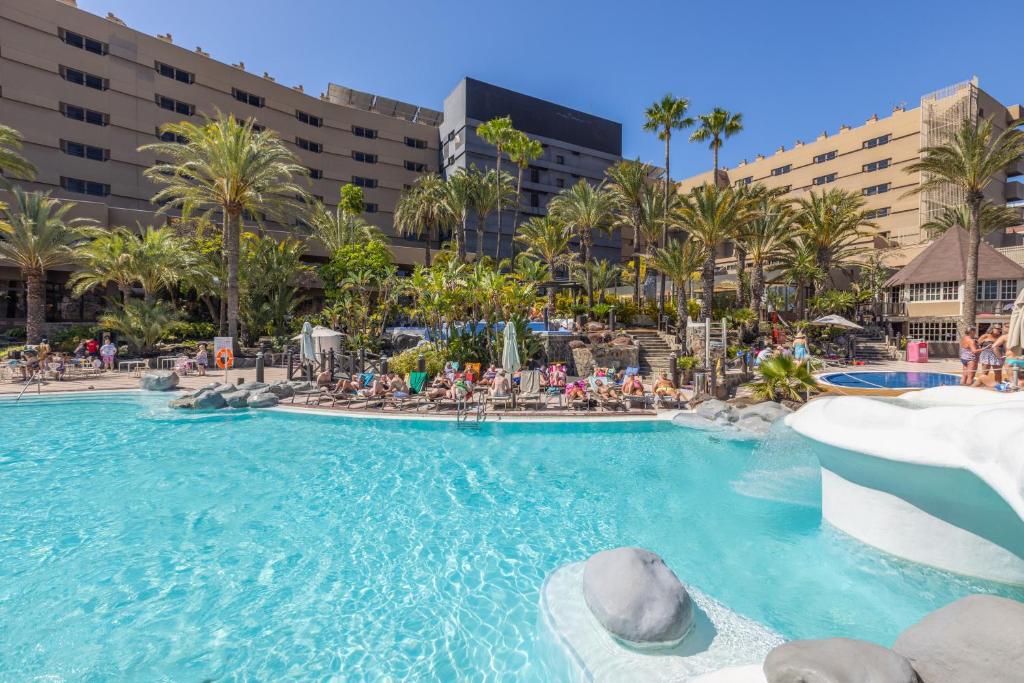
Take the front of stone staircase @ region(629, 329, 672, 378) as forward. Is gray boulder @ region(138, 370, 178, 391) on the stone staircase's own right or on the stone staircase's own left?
on the stone staircase's own right

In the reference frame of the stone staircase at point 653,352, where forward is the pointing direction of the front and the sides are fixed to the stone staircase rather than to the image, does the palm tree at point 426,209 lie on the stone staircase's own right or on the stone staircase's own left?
on the stone staircase's own right

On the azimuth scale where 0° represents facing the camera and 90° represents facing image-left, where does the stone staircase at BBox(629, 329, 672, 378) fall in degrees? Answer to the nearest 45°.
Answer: approximately 0°

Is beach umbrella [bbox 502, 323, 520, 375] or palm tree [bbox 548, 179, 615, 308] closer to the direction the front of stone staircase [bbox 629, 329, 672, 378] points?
the beach umbrella

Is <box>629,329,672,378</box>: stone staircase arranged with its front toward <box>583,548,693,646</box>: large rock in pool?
yes

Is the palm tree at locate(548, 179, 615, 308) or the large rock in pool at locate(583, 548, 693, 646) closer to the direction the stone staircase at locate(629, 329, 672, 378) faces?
the large rock in pool

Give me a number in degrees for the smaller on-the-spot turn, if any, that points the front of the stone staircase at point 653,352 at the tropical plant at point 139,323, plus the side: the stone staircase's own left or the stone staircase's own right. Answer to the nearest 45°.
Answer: approximately 90° to the stone staircase's own right

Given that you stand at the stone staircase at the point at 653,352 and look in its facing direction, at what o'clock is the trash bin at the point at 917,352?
The trash bin is roughly at 8 o'clock from the stone staircase.

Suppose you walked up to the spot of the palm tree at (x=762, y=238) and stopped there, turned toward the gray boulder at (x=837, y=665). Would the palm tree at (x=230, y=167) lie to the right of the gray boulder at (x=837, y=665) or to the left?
right

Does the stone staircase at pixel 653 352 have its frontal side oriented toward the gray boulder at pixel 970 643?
yes
